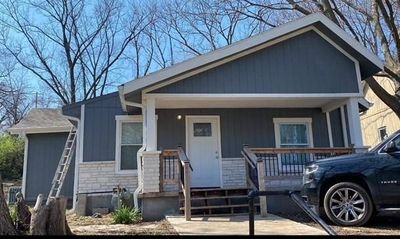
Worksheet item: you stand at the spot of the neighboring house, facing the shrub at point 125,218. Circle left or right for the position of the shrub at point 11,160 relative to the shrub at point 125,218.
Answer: right

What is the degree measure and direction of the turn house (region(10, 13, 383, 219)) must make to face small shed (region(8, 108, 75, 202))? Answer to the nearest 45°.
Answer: approximately 135° to its right

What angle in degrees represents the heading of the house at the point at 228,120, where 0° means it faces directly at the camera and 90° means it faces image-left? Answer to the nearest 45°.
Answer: approximately 0°

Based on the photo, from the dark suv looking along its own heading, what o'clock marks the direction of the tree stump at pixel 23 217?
The tree stump is roughly at 11 o'clock from the dark suv.

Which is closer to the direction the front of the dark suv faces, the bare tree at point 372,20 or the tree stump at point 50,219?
the tree stump

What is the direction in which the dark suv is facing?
to the viewer's left

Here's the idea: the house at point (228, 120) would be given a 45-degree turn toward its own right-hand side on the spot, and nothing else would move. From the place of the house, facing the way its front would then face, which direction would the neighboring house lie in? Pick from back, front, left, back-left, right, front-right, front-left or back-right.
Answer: back

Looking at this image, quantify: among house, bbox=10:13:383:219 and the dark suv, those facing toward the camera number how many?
1

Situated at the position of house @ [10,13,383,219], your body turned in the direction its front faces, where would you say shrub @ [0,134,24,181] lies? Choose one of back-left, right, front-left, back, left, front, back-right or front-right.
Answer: back-right
